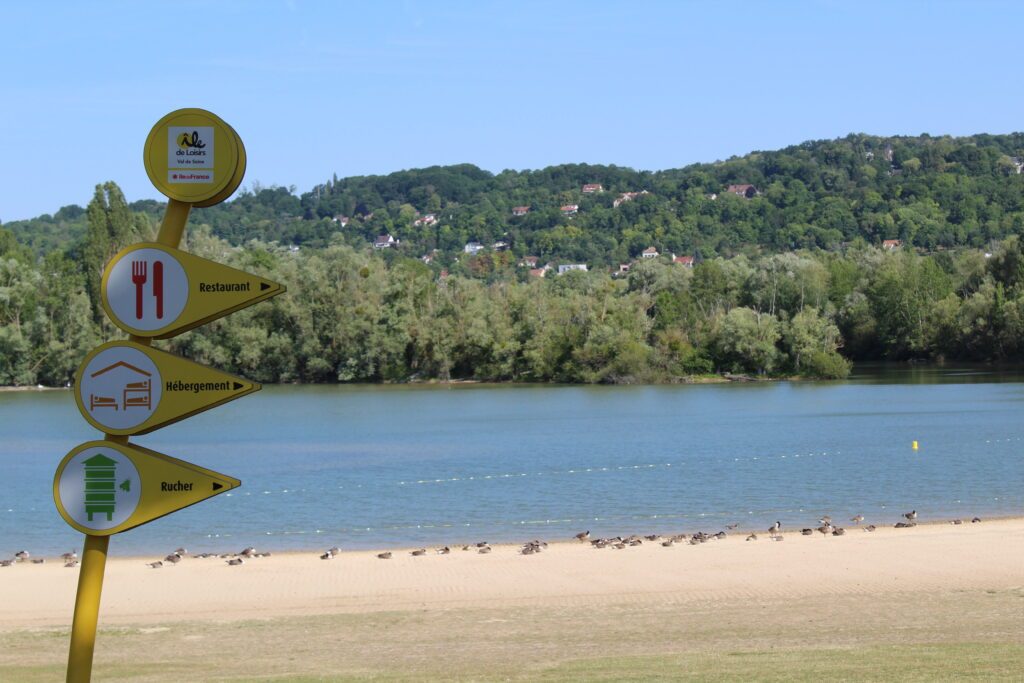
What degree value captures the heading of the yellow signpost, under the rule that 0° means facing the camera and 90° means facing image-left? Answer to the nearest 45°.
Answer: approximately 0°
